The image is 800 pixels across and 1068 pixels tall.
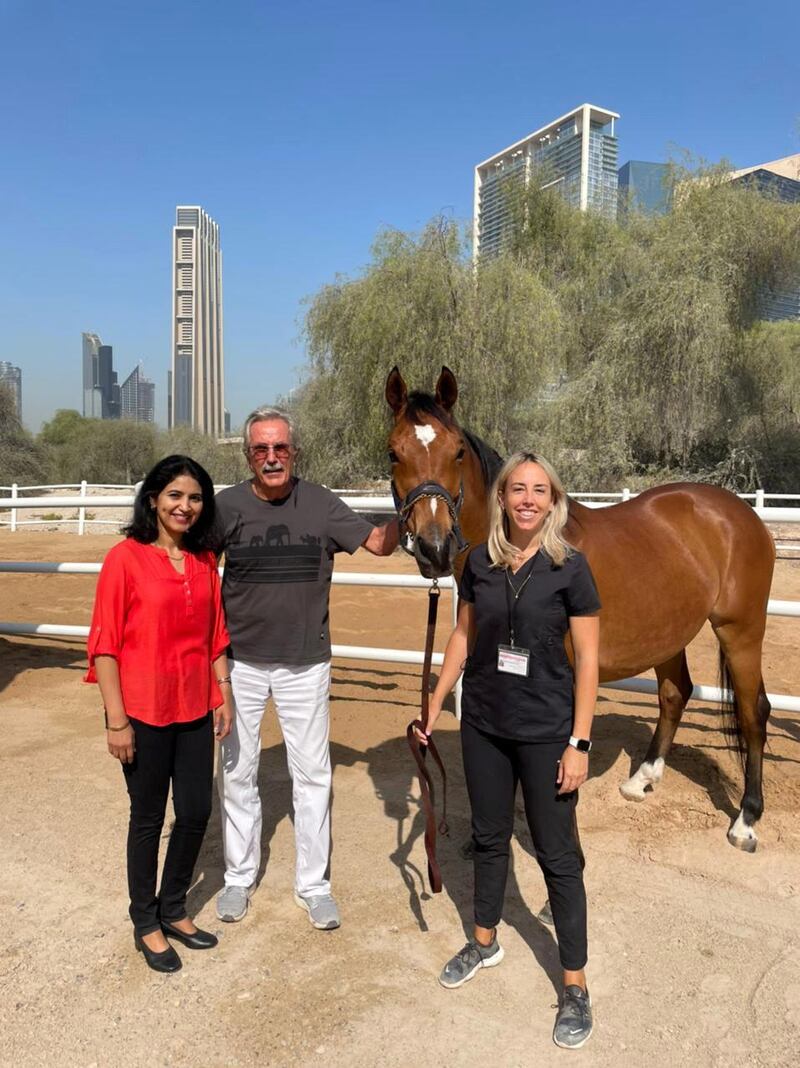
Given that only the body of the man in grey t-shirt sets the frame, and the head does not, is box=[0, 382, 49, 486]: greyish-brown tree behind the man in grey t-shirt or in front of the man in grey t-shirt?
behind

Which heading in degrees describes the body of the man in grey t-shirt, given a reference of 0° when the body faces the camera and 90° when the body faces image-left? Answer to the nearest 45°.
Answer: approximately 0°

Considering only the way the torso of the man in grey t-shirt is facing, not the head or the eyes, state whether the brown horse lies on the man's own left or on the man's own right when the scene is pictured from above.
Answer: on the man's own left

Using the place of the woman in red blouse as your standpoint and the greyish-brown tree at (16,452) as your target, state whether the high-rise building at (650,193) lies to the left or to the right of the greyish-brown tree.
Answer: right

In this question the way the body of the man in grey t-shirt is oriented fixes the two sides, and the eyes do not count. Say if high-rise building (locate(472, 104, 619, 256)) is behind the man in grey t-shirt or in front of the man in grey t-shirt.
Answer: behind
